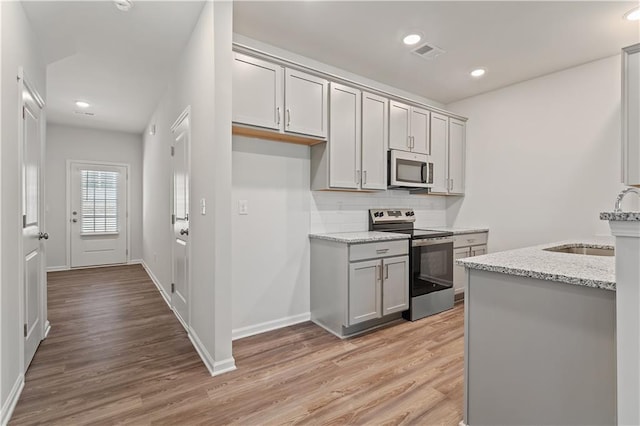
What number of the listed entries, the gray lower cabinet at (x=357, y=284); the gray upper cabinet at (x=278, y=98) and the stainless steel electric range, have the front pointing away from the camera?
0

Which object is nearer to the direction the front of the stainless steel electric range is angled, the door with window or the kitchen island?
the kitchen island

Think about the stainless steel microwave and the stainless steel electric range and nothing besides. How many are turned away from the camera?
0

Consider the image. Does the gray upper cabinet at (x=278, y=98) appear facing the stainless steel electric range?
no

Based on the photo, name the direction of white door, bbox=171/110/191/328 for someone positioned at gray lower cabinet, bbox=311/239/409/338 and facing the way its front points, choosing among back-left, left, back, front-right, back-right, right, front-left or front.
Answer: back-right

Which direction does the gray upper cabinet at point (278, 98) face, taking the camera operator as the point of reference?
facing the viewer and to the right of the viewer

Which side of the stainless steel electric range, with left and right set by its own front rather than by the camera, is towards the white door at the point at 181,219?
right

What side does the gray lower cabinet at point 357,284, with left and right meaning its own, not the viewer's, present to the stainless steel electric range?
left

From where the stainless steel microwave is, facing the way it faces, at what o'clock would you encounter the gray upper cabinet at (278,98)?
The gray upper cabinet is roughly at 3 o'clock from the stainless steel microwave.

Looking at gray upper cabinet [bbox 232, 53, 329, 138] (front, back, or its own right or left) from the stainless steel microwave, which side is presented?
left

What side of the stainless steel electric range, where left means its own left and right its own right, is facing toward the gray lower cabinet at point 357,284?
right

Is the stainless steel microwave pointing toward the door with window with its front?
no

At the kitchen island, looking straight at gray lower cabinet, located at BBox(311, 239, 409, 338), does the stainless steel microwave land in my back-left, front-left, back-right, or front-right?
front-right

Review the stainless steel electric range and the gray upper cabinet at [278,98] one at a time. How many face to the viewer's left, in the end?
0

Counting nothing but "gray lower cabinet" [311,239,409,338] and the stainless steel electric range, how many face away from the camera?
0

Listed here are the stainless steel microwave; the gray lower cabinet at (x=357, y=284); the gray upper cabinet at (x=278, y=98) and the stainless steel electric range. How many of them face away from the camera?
0
